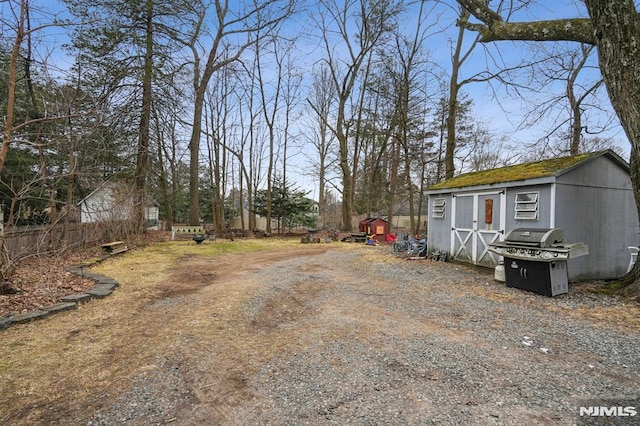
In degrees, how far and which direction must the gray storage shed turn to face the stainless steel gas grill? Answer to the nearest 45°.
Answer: approximately 45° to its left

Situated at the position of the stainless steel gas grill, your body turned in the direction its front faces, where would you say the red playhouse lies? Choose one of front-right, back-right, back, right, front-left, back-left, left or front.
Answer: right

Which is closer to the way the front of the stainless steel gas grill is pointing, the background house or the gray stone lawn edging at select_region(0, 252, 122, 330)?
the gray stone lawn edging

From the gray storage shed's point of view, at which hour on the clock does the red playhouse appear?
The red playhouse is roughly at 3 o'clock from the gray storage shed.

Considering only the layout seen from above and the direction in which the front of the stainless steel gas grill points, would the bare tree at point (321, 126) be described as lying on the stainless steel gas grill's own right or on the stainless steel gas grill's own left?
on the stainless steel gas grill's own right

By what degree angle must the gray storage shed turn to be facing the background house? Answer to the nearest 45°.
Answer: approximately 45° to its right

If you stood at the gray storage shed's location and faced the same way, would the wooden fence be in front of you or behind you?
in front

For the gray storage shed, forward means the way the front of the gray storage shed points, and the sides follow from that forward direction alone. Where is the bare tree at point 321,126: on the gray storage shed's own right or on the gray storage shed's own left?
on the gray storage shed's own right

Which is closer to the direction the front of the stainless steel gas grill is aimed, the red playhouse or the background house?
the background house

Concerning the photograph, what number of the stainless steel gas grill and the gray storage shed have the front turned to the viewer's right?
0

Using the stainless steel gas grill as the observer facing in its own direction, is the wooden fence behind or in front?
in front

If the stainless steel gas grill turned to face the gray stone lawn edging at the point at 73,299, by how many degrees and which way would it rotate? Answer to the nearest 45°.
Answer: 0° — it already faces it

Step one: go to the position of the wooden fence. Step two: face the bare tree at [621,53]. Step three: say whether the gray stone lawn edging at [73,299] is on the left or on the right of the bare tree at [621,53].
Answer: right
